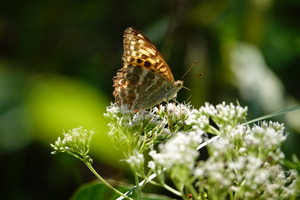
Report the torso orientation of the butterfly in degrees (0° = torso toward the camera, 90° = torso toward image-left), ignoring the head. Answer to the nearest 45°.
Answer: approximately 270°

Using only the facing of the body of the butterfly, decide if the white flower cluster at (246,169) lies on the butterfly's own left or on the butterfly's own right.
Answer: on the butterfly's own right

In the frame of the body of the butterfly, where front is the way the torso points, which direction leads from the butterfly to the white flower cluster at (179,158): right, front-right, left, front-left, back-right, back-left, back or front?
right
